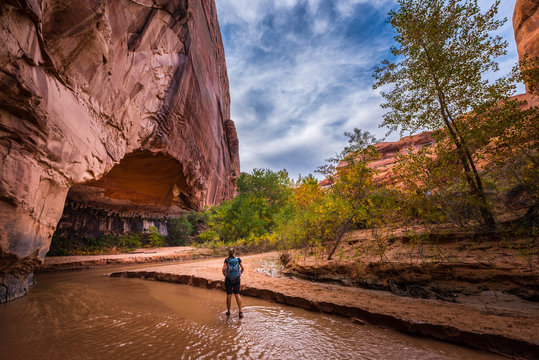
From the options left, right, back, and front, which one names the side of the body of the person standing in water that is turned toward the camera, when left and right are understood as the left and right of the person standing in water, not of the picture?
back

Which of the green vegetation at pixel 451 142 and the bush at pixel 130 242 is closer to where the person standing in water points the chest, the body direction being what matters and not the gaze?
the bush

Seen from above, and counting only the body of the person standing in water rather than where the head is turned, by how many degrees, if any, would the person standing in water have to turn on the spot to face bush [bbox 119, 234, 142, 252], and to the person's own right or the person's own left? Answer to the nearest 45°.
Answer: approximately 45° to the person's own left

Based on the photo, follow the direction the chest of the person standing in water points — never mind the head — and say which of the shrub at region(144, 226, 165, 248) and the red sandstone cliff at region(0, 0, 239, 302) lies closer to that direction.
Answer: the shrub

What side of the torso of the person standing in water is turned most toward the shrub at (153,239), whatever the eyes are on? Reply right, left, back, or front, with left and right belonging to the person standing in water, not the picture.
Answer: front
